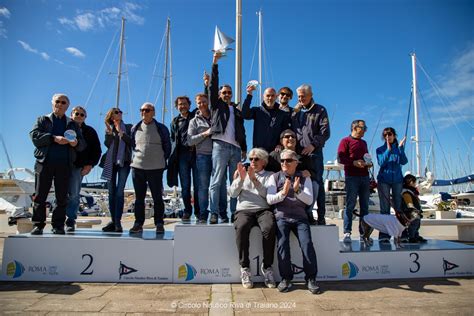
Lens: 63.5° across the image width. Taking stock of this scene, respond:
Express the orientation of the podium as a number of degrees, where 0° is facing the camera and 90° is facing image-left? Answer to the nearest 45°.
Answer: approximately 0°

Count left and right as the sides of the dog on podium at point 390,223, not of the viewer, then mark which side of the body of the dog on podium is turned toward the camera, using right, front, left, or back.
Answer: right

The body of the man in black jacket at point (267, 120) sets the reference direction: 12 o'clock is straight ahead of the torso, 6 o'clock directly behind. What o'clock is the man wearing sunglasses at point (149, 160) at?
The man wearing sunglasses is roughly at 3 o'clock from the man in black jacket.

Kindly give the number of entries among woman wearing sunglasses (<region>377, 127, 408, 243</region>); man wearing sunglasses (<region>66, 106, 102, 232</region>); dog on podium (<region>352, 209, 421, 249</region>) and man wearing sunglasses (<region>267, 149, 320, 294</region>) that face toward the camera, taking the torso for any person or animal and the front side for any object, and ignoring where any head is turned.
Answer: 3

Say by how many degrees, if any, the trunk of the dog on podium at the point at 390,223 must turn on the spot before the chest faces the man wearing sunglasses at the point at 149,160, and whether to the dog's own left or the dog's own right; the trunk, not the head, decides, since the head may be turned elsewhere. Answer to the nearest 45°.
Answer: approximately 135° to the dog's own right

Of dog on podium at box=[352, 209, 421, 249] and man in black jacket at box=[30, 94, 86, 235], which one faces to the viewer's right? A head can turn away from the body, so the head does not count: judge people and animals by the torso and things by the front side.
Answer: the dog on podium

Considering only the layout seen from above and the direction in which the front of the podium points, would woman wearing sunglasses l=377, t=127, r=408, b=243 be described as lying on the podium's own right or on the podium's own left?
on the podium's own left

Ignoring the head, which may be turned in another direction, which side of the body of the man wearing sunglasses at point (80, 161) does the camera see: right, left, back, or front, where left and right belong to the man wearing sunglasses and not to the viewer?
front

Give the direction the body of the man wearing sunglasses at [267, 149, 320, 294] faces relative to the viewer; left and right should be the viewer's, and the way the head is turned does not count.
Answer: facing the viewer

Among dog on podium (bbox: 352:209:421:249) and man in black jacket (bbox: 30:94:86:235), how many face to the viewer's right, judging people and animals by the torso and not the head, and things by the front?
1

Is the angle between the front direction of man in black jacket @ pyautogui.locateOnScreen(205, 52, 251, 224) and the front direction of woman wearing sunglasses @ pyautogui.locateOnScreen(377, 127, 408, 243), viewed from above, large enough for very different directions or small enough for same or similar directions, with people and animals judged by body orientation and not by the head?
same or similar directions

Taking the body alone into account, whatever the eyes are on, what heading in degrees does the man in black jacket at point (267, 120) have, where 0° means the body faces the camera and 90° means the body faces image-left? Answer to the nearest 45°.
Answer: approximately 0°

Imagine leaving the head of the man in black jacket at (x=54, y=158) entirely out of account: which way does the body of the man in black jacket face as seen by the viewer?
toward the camera

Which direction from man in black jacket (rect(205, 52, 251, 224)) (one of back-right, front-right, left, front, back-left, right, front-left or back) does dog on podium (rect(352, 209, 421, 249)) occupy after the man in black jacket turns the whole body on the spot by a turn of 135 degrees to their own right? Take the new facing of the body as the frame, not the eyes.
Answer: back-right

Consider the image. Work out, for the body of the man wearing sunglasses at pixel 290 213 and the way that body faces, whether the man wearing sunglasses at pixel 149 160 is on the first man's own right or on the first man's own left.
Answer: on the first man's own right
